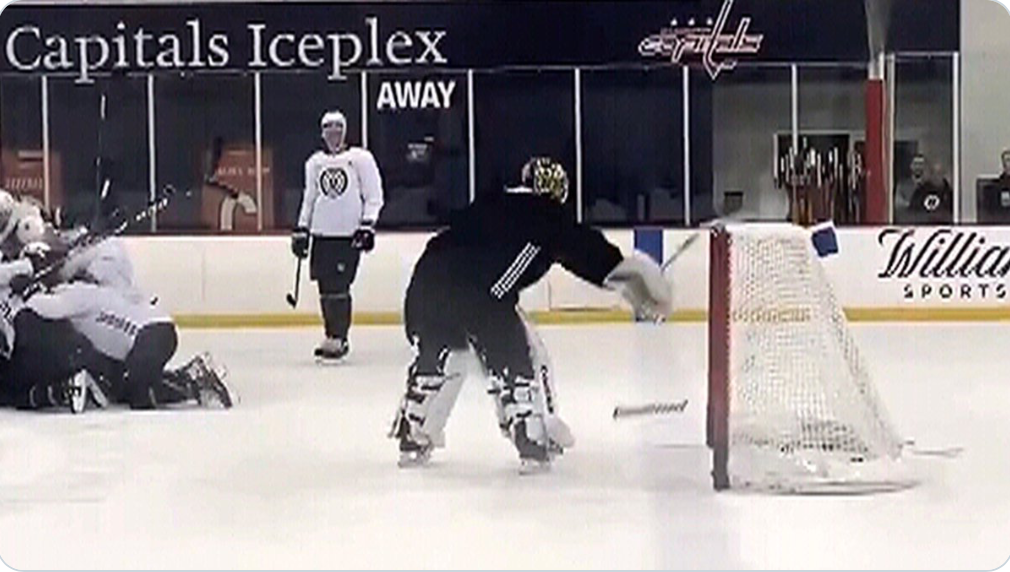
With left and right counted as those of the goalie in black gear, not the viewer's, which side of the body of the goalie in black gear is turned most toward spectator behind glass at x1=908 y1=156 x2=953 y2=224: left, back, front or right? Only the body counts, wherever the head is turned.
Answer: front

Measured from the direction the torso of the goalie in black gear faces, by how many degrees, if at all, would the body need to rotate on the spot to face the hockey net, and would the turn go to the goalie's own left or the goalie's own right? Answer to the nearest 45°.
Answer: approximately 45° to the goalie's own right

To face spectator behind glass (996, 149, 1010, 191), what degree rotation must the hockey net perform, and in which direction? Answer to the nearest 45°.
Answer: approximately 135° to its right

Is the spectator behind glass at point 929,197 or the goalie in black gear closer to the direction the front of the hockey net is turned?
the goalie in black gear

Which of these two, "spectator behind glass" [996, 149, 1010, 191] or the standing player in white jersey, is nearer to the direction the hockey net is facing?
the standing player in white jersey

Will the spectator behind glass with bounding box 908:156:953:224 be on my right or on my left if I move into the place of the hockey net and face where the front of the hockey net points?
on my right

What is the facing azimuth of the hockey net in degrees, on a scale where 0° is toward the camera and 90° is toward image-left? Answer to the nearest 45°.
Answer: approximately 90°

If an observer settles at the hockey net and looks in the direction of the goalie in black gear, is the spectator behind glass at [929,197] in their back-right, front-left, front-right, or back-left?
back-right

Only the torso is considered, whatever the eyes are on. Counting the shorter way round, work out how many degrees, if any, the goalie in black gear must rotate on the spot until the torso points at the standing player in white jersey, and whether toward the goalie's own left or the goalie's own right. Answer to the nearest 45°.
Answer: approximately 90° to the goalie's own left
